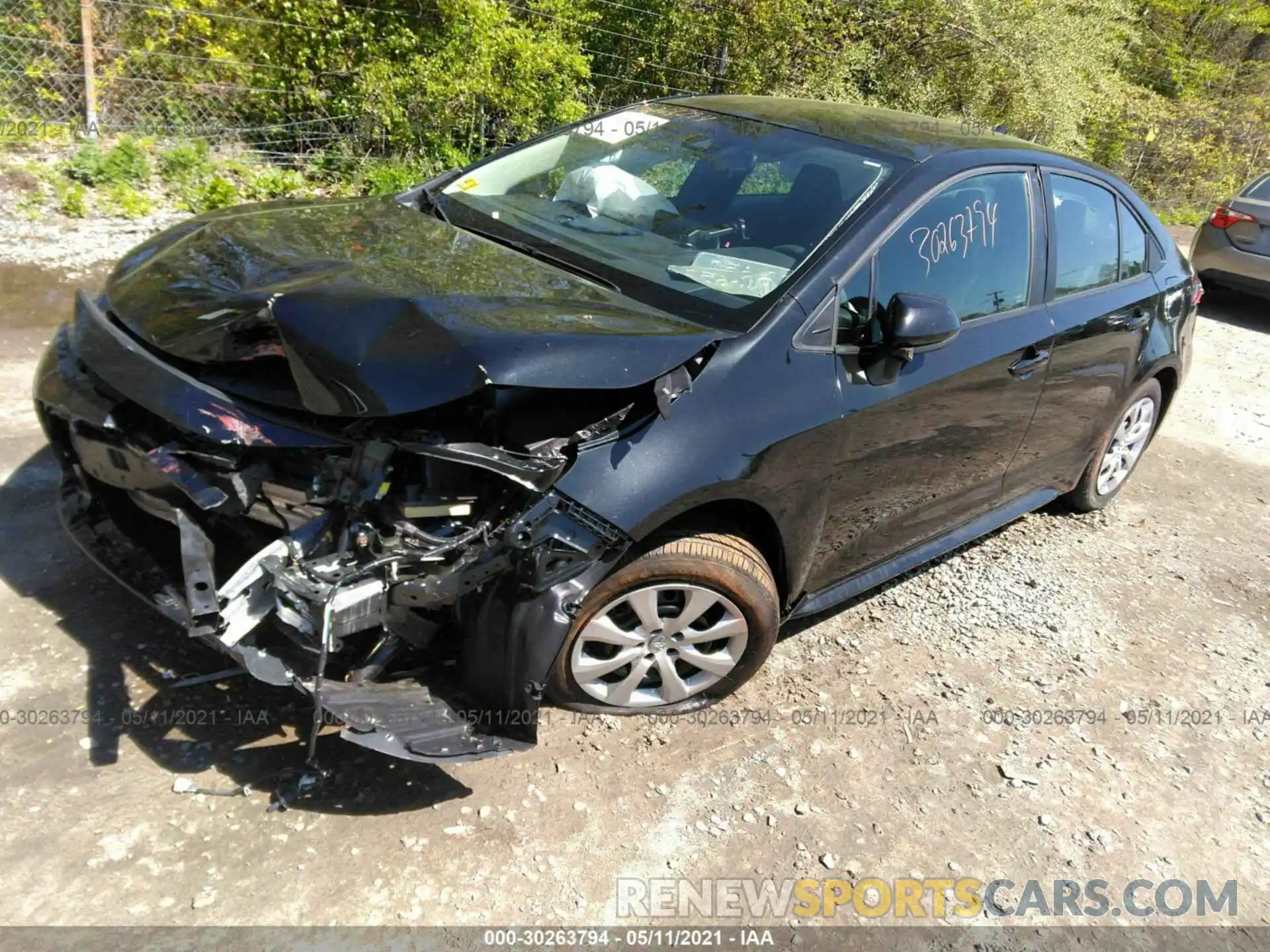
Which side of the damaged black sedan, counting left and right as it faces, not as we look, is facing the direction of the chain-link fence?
right

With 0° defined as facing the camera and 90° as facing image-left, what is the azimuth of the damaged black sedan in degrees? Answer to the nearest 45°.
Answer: approximately 45°

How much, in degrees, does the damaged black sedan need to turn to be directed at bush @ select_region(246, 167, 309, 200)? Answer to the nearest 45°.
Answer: approximately 90° to its right

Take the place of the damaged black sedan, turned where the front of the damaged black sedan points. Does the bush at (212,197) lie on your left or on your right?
on your right

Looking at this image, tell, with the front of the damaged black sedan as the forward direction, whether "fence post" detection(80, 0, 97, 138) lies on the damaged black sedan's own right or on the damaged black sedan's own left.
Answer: on the damaged black sedan's own right

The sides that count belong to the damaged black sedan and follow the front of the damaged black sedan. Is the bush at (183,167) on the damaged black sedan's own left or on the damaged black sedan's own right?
on the damaged black sedan's own right
